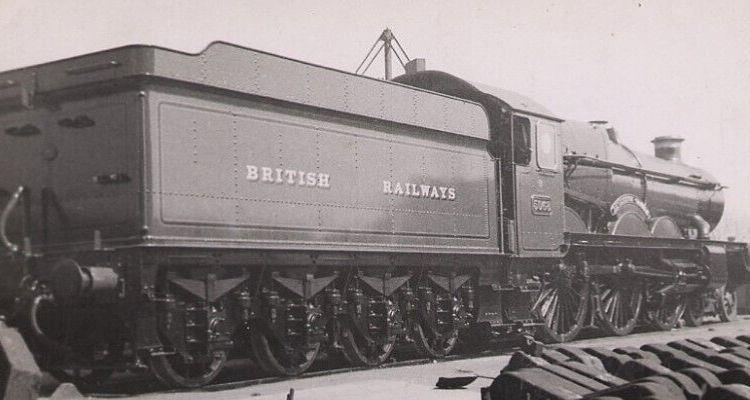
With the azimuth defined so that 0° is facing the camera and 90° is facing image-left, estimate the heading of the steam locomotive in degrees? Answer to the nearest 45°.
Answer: approximately 225°
